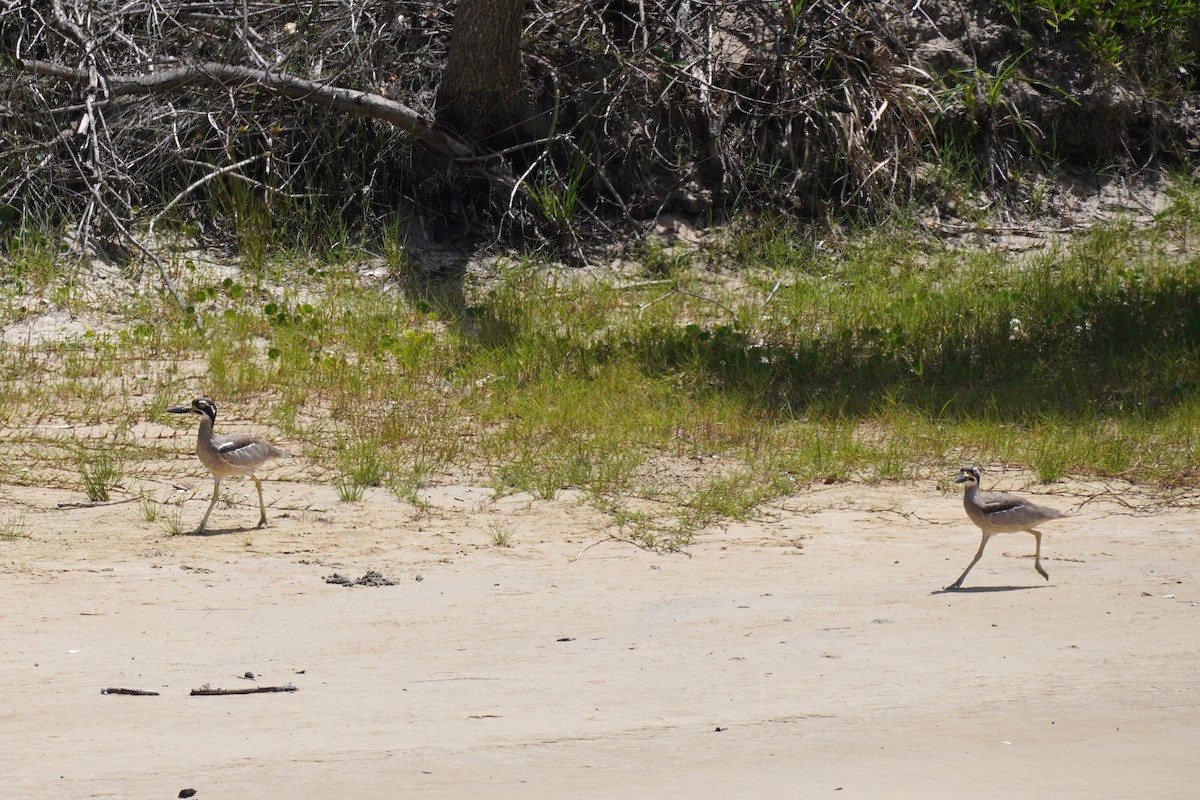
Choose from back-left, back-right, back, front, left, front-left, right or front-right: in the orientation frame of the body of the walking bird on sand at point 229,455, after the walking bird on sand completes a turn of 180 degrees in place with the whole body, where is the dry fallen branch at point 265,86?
left

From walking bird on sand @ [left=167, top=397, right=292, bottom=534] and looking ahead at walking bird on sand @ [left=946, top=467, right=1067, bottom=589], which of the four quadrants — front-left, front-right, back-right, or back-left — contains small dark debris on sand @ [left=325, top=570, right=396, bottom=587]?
front-right

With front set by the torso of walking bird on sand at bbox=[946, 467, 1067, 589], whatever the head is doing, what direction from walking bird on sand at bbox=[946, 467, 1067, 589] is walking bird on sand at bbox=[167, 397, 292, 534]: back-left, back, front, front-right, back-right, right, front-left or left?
front

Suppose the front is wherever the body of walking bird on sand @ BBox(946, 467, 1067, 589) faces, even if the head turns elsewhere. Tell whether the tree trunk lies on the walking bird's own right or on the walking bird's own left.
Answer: on the walking bird's own right

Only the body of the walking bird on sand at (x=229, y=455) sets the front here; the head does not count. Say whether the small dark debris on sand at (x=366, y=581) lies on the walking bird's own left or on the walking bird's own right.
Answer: on the walking bird's own left

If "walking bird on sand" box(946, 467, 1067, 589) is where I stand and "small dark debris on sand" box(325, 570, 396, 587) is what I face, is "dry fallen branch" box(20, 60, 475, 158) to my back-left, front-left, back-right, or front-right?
front-right

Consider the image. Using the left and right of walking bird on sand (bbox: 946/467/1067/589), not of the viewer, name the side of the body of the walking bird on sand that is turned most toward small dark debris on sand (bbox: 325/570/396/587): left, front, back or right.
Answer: front

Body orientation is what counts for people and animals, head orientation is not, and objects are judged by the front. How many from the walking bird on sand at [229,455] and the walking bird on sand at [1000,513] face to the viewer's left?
2

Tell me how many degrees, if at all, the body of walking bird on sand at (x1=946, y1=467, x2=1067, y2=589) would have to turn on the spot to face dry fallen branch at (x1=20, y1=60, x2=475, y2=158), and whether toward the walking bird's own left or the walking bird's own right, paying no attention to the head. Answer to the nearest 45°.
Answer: approximately 45° to the walking bird's own right

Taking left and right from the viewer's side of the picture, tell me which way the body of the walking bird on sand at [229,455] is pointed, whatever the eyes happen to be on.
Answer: facing to the left of the viewer

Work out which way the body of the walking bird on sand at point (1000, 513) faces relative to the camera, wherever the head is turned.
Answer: to the viewer's left
